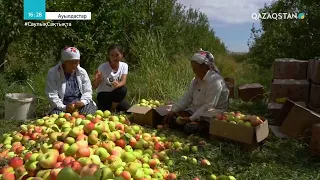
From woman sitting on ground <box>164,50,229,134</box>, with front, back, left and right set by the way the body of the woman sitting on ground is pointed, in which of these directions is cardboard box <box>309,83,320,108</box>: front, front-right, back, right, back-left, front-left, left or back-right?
back

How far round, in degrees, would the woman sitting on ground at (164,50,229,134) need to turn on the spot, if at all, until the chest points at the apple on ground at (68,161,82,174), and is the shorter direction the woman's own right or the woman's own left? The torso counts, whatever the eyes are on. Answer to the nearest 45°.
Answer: approximately 45° to the woman's own left

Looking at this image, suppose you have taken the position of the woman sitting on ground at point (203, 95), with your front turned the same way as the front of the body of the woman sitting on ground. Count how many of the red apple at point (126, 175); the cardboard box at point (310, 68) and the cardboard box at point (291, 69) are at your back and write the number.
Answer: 2

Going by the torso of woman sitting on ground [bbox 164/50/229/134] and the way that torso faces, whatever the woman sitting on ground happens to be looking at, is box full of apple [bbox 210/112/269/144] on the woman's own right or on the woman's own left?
on the woman's own left

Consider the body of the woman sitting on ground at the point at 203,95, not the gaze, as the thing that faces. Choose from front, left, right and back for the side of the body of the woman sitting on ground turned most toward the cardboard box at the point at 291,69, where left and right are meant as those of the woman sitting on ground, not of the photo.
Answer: back

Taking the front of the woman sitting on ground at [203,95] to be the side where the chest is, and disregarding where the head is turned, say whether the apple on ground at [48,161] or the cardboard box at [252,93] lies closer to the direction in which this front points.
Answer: the apple on ground

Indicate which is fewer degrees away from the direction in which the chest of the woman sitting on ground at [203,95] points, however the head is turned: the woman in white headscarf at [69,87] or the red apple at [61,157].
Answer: the red apple

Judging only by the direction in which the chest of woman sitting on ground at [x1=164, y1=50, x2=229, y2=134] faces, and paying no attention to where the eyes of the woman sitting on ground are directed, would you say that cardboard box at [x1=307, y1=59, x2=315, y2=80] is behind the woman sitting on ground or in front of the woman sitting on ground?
behind

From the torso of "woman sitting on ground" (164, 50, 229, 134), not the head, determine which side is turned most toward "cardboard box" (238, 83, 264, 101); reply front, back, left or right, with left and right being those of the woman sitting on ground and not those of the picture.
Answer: back

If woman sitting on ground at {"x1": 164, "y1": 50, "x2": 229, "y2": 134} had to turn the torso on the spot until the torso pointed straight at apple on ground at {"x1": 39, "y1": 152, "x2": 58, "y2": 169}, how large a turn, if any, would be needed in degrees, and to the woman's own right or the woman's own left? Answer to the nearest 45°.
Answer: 0° — they already face it

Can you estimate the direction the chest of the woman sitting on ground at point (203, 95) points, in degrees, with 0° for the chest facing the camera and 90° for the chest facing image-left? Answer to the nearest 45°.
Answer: approximately 45°

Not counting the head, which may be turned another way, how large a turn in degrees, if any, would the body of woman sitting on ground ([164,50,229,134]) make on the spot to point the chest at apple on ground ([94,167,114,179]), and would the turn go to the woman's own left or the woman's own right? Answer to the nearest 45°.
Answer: approximately 45° to the woman's own left
